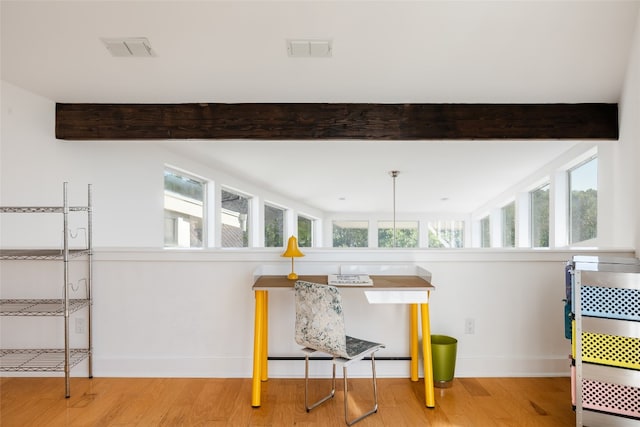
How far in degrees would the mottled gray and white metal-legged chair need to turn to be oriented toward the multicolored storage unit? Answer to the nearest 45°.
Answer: approximately 45° to its right

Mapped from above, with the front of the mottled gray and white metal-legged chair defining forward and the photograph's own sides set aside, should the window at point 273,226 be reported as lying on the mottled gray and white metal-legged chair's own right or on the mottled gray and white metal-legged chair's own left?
on the mottled gray and white metal-legged chair's own left

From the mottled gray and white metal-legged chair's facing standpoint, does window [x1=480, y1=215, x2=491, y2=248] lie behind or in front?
in front

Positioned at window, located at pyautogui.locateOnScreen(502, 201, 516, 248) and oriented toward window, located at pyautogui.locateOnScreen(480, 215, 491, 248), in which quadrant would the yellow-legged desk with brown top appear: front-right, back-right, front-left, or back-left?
back-left

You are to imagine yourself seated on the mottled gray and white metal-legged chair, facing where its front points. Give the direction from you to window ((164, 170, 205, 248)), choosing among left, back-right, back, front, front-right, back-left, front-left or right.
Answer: left

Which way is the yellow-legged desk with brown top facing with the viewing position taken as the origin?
facing the viewer

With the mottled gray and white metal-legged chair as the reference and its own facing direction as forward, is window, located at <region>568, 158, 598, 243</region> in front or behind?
in front

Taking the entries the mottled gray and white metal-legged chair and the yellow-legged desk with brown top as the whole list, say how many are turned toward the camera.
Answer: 1

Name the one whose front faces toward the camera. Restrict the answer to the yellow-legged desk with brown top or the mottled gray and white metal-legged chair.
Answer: the yellow-legged desk with brown top

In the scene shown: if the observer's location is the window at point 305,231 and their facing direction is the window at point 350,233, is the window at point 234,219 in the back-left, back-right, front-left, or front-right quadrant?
back-right

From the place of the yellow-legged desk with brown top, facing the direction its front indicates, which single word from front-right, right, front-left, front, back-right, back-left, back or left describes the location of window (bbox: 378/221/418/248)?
back

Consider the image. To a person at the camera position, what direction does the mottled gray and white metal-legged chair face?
facing away from the viewer and to the right of the viewer

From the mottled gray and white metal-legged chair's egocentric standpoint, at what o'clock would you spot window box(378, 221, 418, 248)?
The window is roughly at 11 o'clock from the mottled gray and white metal-legged chair.

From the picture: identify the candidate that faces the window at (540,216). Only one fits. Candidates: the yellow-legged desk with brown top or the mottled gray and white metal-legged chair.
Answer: the mottled gray and white metal-legged chair

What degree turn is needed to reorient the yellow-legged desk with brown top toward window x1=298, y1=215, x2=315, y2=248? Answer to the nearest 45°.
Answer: approximately 180°

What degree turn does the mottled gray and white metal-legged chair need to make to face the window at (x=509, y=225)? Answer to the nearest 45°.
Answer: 0° — it already faces it

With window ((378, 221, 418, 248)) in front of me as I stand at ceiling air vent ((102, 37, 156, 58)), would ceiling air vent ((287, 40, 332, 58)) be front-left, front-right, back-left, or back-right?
front-right
